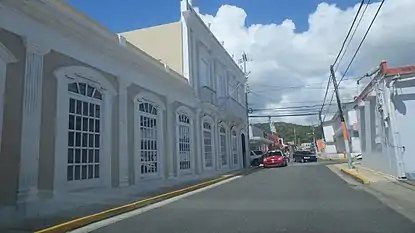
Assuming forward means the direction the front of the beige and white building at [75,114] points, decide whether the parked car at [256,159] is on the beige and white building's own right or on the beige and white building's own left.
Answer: on the beige and white building's own left

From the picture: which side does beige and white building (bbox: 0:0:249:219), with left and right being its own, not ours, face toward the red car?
left

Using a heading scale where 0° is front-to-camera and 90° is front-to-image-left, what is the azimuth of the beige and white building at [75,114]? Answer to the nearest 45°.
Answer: approximately 315°

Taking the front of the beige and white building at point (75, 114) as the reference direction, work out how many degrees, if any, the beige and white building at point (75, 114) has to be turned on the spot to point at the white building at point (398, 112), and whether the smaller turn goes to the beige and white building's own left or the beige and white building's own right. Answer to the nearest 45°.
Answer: approximately 45° to the beige and white building's own left

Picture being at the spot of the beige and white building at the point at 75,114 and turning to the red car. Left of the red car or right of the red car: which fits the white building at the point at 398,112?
right

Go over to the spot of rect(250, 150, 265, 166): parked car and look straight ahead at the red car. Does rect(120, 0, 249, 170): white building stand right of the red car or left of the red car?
right
